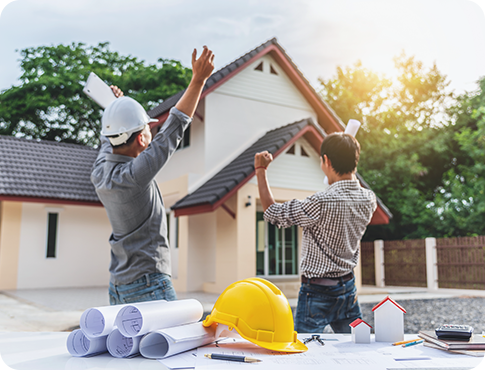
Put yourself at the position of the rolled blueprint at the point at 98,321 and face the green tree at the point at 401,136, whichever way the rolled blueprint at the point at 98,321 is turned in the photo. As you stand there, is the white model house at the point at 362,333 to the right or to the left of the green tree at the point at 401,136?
right

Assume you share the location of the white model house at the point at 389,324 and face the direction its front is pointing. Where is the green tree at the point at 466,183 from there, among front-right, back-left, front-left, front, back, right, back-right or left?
back

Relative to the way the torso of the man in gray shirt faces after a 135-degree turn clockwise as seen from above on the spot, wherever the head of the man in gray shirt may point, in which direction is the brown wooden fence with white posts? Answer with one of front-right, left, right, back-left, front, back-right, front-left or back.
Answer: back-left

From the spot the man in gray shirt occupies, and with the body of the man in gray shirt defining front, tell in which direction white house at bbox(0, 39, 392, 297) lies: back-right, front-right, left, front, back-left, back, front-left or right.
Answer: front-left

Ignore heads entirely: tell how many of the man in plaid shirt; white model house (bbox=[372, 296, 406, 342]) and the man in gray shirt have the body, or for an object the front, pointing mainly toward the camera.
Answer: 1

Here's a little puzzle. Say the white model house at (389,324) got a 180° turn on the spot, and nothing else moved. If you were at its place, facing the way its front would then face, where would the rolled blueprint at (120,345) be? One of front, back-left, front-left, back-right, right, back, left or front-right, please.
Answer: back-left

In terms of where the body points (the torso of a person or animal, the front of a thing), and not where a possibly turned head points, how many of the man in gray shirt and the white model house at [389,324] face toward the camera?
1

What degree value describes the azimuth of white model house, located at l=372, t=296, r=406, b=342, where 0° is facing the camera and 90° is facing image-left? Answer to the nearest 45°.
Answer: approximately 0°

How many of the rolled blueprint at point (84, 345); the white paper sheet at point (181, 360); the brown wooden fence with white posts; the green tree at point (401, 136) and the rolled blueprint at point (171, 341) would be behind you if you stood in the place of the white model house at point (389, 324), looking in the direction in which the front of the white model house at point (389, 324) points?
2

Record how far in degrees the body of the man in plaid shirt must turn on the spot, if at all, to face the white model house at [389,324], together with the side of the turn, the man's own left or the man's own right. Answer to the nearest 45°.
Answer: approximately 135° to the man's own left

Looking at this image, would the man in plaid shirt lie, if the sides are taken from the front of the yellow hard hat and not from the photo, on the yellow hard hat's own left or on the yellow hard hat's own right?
on the yellow hard hat's own left

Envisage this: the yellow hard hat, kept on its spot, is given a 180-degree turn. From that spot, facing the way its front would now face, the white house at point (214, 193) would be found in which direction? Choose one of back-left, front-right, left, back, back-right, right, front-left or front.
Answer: front-right

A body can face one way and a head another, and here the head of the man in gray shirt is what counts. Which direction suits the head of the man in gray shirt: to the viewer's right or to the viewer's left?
to the viewer's right

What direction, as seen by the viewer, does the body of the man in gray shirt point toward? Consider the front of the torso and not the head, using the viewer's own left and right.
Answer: facing away from the viewer and to the right of the viewer

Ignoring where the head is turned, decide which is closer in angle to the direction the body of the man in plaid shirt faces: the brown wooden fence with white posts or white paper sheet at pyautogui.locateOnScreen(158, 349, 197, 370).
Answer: the brown wooden fence with white posts

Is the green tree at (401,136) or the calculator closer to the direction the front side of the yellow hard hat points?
the calculator

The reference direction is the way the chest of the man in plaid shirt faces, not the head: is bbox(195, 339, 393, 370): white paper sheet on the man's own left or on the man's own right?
on the man's own left

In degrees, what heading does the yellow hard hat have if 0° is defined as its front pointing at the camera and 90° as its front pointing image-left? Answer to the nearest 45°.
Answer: approximately 315°
